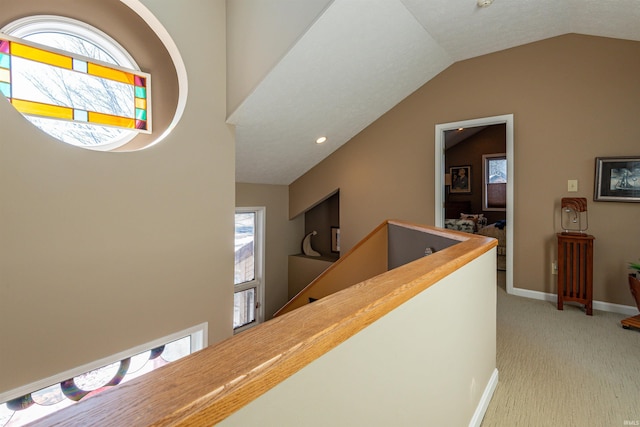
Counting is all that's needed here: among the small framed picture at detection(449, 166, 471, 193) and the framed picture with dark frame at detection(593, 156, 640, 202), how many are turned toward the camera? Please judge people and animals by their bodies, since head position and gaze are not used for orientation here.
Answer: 2

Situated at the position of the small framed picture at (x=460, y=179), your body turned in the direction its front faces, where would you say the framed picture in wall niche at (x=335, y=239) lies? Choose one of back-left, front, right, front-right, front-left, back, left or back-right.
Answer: front-right

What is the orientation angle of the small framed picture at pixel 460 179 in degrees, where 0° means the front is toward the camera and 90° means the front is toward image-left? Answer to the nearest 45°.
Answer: approximately 0°

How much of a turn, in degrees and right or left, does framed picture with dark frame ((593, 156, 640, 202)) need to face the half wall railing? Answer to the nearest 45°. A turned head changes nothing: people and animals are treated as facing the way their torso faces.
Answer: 0° — it already faces it

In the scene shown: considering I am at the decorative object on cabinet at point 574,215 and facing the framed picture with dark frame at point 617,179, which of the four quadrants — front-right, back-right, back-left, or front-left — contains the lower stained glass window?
back-right

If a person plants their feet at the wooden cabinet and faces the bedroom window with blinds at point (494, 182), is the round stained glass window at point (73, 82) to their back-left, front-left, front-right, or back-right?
back-left

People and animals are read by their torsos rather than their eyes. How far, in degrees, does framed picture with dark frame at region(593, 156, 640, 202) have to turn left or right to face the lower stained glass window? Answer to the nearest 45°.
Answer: approximately 45° to its right

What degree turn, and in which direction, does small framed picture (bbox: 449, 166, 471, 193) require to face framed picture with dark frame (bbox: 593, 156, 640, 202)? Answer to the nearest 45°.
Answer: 0° — it already faces it
